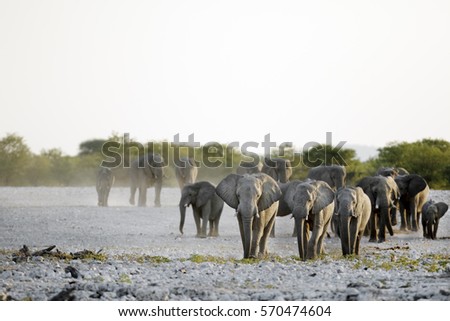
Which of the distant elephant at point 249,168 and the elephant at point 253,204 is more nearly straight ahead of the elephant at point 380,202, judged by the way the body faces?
the elephant

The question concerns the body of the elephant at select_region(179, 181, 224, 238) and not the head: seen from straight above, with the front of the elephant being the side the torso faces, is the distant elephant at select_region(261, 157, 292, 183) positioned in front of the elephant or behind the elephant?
behind

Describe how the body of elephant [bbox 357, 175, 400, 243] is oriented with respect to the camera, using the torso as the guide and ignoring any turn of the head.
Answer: toward the camera

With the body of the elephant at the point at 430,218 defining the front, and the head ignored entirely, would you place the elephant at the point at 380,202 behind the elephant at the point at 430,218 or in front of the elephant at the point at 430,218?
in front

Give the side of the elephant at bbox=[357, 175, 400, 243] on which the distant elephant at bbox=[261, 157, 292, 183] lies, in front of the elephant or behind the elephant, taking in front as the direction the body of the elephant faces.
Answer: behind

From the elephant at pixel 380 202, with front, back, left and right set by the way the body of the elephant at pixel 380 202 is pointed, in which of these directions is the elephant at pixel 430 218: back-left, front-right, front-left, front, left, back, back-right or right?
back-left

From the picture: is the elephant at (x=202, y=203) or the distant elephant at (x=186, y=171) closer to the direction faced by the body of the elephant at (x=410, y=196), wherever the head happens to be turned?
the elephant

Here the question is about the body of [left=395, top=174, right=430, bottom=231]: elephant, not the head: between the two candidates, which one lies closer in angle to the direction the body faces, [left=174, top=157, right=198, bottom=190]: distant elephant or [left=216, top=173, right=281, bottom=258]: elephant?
the elephant

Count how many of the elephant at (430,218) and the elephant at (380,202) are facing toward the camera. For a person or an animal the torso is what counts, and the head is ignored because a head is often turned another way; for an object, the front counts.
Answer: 2

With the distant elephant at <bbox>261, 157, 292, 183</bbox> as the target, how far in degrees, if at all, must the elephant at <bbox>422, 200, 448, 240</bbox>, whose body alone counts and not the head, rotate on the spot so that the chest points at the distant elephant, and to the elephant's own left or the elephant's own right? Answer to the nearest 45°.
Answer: approximately 135° to the elephant's own right

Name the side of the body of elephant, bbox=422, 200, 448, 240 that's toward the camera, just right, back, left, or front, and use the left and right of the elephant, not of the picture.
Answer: front

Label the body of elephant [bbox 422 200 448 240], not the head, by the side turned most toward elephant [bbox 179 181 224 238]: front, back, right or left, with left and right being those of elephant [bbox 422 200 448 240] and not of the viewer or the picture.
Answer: right

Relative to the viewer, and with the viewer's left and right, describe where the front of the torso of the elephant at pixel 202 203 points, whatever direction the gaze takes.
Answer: facing the viewer and to the left of the viewer

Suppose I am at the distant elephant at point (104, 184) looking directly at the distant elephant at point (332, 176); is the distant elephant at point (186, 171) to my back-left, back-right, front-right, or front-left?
front-left
